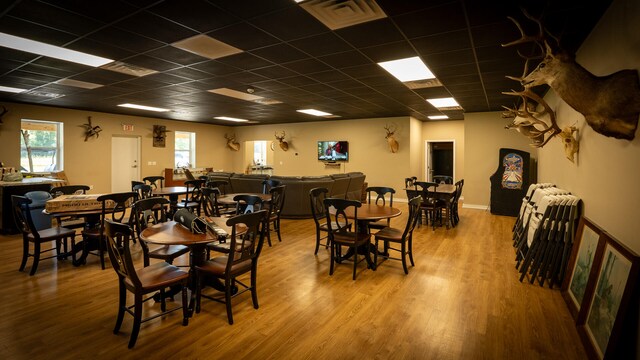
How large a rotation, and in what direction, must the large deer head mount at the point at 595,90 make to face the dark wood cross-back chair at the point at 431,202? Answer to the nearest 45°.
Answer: approximately 45° to its right

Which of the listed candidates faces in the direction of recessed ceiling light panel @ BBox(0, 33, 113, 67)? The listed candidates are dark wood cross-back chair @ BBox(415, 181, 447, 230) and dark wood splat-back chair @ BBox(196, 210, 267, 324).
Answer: dark wood splat-back chair @ BBox(196, 210, 267, 324)

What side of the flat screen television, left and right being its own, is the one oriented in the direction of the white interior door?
right

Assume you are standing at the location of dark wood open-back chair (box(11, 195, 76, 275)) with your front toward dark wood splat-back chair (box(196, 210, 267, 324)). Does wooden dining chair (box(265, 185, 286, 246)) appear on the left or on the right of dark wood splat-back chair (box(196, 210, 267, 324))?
left

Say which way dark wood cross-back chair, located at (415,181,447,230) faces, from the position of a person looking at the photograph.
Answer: facing away from the viewer and to the right of the viewer

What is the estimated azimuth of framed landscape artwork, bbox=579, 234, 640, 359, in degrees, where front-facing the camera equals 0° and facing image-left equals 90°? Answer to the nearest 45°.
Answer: approximately 45°

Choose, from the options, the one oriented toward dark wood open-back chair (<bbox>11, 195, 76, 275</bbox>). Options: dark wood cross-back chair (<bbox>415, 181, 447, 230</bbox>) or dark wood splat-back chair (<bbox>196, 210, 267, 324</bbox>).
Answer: dark wood splat-back chair (<bbox>196, 210, 267, 324</bbox>)

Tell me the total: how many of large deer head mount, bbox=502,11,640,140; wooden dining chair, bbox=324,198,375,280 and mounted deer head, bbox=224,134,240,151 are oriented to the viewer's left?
1

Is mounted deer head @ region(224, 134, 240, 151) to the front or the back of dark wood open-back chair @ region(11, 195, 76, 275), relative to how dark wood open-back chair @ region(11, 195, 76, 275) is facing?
to the front

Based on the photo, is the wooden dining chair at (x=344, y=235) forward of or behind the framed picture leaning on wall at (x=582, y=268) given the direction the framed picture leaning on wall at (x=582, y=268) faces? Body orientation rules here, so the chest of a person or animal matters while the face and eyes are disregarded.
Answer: forward

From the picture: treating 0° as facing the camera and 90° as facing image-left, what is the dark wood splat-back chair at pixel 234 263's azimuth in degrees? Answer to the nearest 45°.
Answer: approximately 135°

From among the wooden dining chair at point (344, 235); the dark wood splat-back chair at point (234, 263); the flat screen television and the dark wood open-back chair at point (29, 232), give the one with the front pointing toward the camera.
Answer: the flat screen television

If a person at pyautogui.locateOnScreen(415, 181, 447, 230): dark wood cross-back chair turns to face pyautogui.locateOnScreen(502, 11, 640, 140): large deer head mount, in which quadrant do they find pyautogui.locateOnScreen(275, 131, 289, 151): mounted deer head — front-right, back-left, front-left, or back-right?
back-right

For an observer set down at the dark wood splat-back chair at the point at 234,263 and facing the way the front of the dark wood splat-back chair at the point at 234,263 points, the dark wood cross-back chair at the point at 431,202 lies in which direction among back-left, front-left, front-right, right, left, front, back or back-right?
right

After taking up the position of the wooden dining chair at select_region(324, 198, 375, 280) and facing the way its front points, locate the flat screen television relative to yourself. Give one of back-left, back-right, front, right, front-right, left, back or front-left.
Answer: front-left
